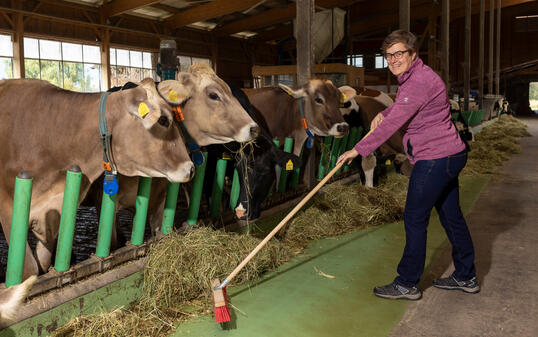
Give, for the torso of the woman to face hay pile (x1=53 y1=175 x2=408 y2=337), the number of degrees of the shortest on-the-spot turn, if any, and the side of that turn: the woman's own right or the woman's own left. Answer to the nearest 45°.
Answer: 0° — they already face it

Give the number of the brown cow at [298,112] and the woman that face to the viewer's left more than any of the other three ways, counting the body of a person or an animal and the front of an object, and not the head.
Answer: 1

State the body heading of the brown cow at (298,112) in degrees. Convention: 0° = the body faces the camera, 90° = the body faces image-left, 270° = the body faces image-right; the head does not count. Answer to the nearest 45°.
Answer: approximately 315°

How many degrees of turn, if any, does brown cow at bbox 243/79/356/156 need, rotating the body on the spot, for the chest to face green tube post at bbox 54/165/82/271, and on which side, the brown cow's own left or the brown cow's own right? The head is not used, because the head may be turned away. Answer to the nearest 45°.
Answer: approximately 90° to the brown cow's own right

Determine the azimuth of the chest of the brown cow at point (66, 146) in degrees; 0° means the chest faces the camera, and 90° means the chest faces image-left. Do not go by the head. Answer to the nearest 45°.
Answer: approximately 270°

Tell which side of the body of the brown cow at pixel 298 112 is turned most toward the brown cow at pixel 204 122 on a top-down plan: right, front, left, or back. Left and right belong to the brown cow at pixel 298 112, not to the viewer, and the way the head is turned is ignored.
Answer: right

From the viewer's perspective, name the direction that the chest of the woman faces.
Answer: to the viewer's left

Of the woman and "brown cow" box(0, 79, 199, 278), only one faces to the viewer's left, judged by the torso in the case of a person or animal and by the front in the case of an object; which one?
the woman
